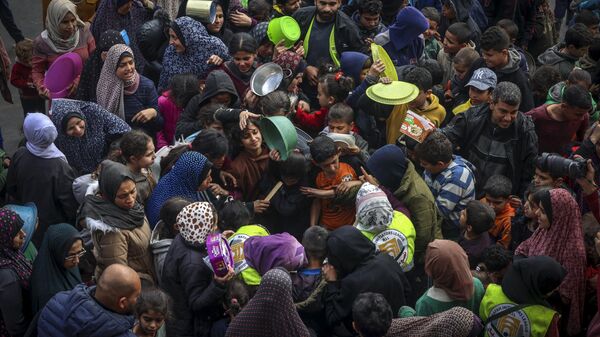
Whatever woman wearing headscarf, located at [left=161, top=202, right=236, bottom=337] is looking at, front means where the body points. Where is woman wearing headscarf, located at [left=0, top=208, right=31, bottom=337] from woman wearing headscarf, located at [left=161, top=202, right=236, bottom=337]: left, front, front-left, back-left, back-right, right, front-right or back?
back-left

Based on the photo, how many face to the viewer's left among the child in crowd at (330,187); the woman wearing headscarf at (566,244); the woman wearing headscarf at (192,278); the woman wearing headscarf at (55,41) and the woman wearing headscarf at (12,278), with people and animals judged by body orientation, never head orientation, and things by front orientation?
1

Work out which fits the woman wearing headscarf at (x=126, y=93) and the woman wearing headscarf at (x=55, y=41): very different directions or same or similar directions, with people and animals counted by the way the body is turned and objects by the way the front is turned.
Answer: same or similar directions

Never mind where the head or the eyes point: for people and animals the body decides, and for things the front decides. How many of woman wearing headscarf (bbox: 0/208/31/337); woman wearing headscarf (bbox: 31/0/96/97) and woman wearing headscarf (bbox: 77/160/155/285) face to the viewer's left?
0

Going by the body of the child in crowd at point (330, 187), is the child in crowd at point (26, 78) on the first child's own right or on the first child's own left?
on the first child's own right

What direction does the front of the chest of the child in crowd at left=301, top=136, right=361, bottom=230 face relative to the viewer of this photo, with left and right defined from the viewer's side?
facing the viewer

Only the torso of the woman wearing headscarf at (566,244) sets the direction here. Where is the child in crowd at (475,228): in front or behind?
in front

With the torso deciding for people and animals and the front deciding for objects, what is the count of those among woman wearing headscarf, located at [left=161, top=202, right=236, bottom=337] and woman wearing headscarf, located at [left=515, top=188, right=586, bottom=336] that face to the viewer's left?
1

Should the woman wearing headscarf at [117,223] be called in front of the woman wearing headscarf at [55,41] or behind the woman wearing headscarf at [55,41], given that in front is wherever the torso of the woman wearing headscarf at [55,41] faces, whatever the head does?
in front

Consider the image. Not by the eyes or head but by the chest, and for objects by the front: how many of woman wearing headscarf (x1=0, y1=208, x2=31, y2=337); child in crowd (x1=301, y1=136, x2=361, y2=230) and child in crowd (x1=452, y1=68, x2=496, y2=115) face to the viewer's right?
1

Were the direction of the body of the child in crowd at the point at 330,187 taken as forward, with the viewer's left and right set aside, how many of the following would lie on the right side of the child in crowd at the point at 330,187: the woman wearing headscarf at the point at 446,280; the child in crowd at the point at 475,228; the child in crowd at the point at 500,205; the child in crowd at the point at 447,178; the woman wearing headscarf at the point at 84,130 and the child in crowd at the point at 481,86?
1

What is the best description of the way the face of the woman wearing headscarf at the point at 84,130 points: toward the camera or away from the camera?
toward the camera
